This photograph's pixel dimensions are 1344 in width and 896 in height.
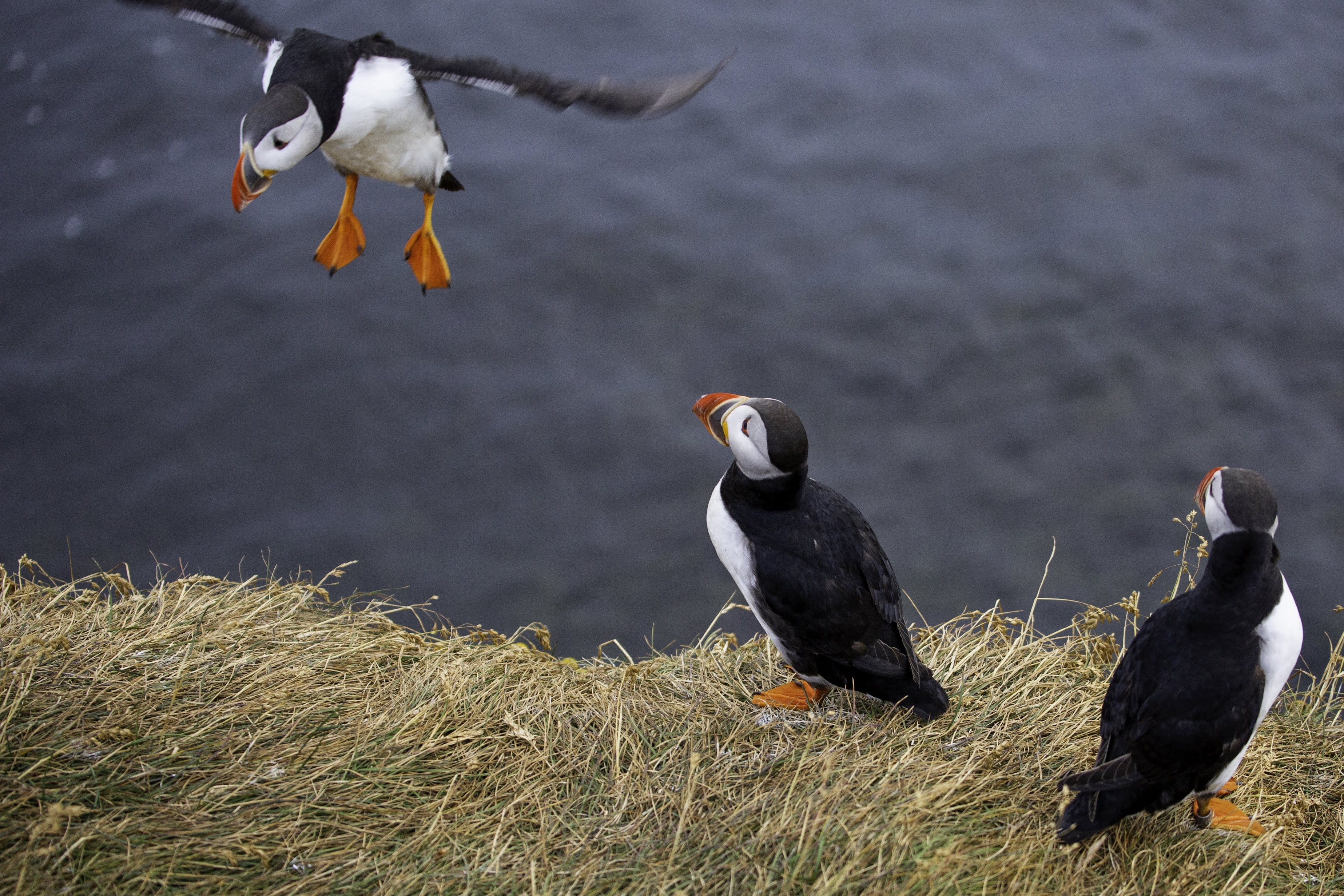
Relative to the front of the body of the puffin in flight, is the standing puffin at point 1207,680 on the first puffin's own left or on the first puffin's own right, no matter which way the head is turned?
on the first puffin's own left

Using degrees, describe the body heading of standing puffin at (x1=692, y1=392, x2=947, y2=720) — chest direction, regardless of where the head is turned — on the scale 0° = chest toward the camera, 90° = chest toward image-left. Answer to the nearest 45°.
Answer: approximately 90°

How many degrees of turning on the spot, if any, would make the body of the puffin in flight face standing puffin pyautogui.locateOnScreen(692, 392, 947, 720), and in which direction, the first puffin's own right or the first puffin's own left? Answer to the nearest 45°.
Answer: approximately 90° to the first puffin's own left

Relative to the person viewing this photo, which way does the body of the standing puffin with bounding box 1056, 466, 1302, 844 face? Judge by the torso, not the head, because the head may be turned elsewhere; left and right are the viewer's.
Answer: facing away from the viewer and to the right of the viewer

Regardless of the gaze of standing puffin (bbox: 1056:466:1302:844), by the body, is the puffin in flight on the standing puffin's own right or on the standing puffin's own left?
on the standing puffin's own left

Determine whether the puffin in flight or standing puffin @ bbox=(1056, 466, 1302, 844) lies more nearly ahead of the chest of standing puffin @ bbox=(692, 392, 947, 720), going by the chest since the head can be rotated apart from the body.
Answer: the puffin in flight

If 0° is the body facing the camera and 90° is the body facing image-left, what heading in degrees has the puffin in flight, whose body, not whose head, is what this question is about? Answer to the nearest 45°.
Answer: approximately 45°

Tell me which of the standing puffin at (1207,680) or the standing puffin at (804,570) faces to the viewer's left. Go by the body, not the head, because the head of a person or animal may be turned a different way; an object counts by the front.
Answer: the standing puffin at (804,570)
